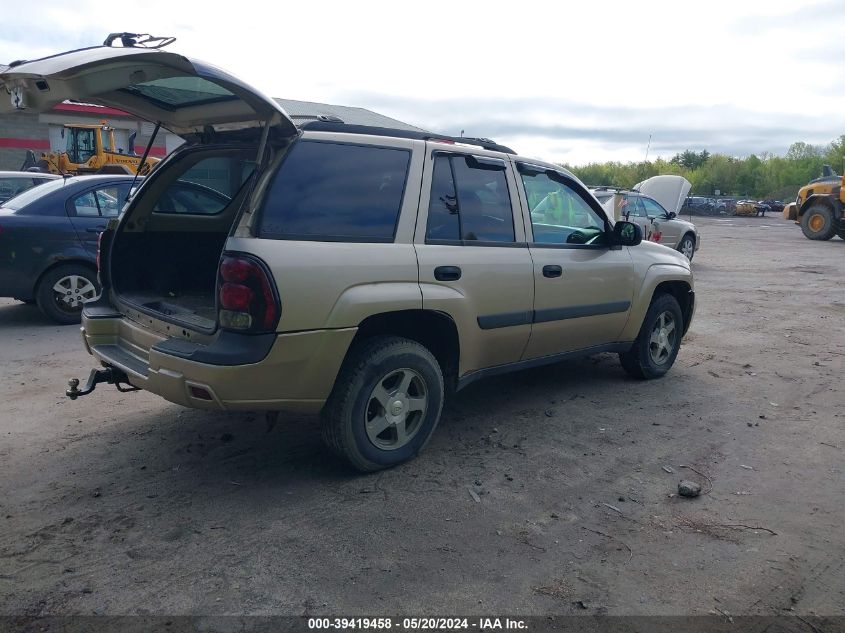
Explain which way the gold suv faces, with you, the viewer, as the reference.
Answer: facing away from the viewer and to the right of the viewer

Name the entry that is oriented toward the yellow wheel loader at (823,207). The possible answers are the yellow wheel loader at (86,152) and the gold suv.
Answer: the gold suv

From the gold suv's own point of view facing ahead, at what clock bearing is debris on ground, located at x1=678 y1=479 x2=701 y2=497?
The debris on ground is roughly at 2 o'clock from the gold suv.

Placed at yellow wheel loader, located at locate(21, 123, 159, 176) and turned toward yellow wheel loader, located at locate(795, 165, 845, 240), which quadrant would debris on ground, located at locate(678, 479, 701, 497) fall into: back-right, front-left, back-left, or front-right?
front-right

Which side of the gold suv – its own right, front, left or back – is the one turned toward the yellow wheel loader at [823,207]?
front

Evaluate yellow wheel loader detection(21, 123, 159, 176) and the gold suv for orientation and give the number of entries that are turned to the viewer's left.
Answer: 1

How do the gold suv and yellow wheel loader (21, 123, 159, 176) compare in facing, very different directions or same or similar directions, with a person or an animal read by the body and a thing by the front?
very different directions

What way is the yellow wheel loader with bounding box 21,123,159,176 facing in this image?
to the viewer's left

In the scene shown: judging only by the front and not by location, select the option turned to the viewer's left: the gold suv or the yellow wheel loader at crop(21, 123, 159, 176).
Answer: the yellow wheel loader

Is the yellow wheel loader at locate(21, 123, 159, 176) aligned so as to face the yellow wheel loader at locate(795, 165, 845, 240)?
no

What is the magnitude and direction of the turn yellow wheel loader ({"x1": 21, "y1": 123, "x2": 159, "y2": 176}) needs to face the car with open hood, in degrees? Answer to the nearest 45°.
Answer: approximately 135° to its left

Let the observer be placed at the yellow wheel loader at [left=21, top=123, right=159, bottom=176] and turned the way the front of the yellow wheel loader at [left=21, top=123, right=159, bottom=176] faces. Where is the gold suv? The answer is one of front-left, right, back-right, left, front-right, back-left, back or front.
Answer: left

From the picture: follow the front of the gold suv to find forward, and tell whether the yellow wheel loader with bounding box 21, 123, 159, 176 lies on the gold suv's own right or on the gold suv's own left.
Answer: on the gold suv's own left

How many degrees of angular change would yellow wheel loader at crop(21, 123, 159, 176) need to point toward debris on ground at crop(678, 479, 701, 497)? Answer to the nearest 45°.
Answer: approximately 90° to its left

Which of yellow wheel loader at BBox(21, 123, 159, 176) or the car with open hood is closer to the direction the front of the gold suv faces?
the car with open hood

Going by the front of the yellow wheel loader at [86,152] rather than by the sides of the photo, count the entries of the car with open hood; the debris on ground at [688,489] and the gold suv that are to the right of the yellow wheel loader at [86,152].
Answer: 0

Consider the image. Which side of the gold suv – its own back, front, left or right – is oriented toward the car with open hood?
front
